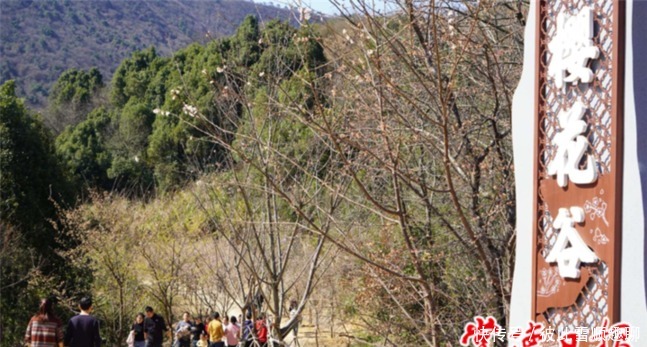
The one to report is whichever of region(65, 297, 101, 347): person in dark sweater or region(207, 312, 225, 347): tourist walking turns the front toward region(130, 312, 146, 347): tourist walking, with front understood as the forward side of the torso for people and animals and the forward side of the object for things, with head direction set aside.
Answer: the person in dark sweater

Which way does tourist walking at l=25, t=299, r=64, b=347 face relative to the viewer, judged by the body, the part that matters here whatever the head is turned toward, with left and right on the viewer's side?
facing away from the viewer

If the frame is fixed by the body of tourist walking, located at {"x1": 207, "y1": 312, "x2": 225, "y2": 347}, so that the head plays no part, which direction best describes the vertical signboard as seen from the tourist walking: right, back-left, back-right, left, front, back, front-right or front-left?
back

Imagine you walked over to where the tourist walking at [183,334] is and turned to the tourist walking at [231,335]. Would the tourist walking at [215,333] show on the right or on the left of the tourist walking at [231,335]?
right

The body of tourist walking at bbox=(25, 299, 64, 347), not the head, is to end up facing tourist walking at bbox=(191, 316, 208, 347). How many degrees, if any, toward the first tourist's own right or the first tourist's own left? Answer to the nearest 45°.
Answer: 0° — they already face them

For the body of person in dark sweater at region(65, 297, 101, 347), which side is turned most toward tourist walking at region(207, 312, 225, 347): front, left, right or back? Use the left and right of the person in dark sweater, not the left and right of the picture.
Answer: front

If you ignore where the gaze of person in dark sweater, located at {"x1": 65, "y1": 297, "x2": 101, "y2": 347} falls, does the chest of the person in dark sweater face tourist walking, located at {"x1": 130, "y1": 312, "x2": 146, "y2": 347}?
yes

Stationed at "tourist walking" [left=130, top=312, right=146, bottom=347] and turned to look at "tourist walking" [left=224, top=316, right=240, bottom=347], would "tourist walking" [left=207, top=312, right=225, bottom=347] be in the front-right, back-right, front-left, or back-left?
front-right

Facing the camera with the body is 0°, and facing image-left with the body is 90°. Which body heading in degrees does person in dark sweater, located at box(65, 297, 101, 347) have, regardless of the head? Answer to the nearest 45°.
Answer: approximately 180°

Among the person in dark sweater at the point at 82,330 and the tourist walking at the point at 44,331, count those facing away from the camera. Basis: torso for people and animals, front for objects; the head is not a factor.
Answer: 2

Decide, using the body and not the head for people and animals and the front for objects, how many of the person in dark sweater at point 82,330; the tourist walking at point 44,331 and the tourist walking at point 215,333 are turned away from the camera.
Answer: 3

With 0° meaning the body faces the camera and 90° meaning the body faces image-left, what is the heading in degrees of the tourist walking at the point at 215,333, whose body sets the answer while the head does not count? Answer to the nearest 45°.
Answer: approximately 180°
